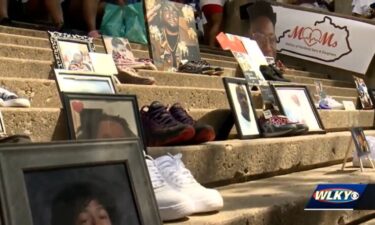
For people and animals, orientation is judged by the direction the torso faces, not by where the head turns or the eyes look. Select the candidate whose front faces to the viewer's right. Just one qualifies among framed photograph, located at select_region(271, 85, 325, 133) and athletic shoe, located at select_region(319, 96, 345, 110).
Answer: the athletic shoe

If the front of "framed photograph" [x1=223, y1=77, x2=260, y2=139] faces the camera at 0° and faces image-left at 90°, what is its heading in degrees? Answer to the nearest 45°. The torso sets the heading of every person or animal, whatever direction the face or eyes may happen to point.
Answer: approximately 315°

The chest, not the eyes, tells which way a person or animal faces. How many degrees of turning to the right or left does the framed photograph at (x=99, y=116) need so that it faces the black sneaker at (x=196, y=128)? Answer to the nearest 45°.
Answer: approximately 135° to its left

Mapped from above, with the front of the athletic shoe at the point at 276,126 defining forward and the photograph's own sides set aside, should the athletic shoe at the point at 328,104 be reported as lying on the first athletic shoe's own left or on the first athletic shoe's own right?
on the first athletic shoe's own left

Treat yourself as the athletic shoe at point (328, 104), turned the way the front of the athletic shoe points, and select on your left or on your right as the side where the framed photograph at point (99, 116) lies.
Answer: on your right

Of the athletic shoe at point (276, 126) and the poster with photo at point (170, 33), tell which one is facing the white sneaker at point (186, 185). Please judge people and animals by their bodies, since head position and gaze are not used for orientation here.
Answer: the poster with photo

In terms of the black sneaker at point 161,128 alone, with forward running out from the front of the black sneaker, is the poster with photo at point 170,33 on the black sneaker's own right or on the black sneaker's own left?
on the black sneaker's own left

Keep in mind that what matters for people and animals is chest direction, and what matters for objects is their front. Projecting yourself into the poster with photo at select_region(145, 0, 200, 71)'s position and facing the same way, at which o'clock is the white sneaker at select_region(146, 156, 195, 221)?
The white sneaker is roughly at 12 o'clock from the poster with photo.
